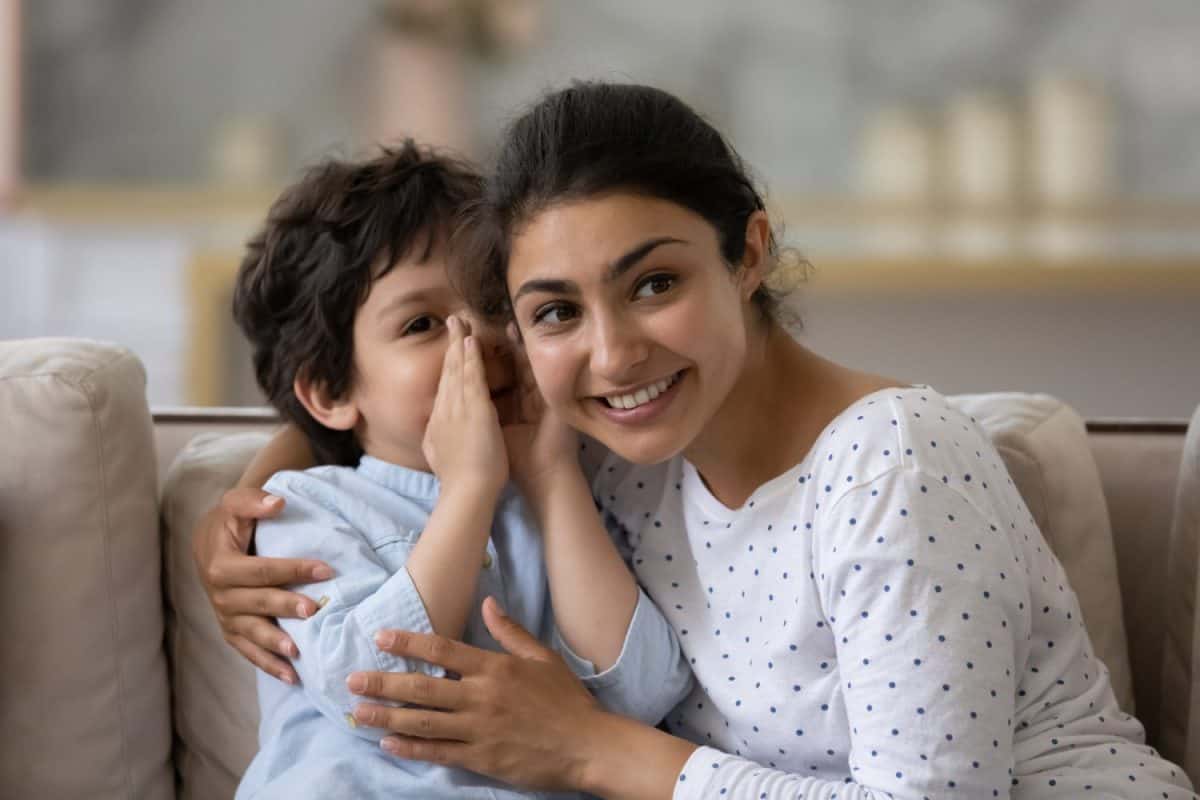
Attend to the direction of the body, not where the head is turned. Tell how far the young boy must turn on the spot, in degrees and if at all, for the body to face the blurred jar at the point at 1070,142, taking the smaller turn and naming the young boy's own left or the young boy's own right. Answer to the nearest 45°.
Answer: approximately 90° to the young boy's own left

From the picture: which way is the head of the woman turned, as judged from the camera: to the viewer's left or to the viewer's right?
to the viewer's left

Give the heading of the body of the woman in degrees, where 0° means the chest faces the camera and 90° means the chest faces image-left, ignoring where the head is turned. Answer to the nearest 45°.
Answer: approximately 45°

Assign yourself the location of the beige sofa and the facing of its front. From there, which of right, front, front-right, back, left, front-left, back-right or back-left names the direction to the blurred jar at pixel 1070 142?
back-left

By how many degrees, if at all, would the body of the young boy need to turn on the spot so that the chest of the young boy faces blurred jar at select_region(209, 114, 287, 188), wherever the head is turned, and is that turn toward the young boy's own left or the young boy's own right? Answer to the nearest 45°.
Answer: approximately 135° to the young boy's own left

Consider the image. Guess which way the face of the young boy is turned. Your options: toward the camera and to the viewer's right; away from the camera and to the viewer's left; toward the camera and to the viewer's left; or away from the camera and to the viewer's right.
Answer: toward the camera and to the viewer's right

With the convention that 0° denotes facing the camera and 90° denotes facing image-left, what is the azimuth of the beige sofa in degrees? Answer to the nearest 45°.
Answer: approximately 0°

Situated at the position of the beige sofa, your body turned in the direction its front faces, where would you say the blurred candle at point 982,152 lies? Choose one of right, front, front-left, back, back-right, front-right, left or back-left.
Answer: back-left

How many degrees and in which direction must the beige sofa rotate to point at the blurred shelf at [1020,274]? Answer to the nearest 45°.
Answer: approximately 135° to its left

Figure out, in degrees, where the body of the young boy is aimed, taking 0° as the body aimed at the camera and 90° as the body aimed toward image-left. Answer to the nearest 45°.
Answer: approximately 315°

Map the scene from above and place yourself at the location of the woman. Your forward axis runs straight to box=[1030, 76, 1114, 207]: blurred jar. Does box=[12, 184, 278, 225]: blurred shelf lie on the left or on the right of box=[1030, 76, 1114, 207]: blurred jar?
left
